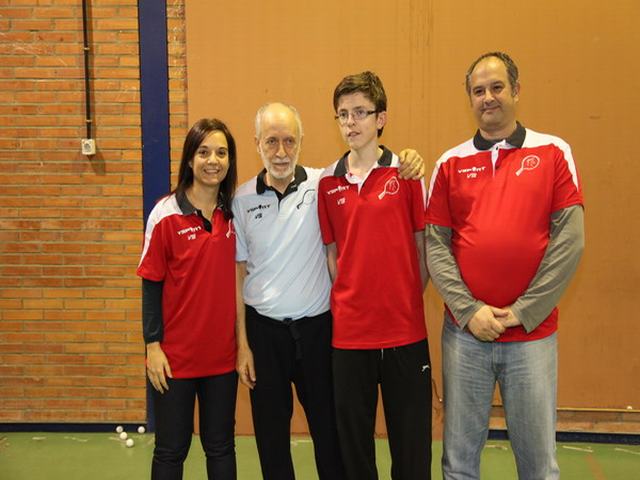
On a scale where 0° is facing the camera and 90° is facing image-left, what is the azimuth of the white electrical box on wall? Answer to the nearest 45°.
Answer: approximately 0°

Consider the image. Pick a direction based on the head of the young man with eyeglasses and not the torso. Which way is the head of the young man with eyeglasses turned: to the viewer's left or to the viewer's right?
to the viewer's left

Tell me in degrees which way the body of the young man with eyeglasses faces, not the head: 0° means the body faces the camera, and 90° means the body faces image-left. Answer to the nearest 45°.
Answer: approximately 0°

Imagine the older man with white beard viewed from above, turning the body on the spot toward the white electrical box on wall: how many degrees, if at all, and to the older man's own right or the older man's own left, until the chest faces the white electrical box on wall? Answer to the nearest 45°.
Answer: approximately 135° to the older man's own right
